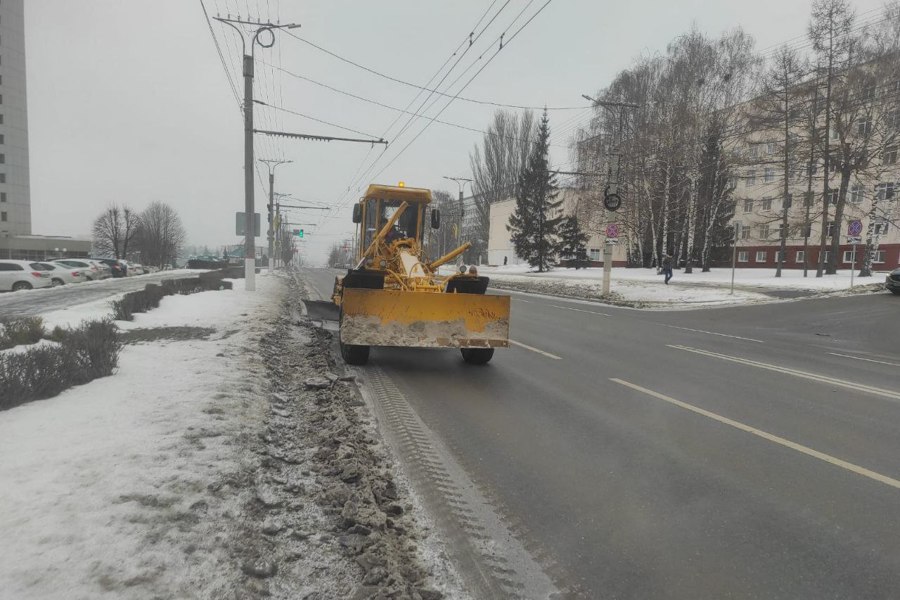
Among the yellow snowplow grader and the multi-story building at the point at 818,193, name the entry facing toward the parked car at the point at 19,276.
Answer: the multi-story building

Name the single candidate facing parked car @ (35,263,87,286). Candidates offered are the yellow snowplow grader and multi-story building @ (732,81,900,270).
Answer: the multi-story building

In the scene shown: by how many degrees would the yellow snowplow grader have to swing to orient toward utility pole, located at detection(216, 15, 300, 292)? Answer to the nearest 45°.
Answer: approximately 135° to its right

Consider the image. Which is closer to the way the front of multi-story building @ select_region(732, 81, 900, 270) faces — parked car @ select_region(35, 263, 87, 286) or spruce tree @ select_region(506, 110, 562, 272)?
the parked car

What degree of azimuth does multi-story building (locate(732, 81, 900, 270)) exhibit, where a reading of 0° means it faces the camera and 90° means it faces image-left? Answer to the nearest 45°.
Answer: approximately 45°

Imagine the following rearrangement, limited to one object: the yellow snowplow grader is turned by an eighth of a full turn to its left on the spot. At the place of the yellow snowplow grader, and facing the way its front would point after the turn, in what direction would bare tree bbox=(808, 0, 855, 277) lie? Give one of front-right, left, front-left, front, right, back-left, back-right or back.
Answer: left

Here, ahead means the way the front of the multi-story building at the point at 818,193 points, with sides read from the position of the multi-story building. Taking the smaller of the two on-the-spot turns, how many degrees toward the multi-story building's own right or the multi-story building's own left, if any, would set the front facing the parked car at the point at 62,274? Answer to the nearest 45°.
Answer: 0° — it already faces it

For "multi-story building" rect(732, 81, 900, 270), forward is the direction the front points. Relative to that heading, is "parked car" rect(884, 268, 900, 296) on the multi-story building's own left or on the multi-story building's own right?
on the multi-story building's own left

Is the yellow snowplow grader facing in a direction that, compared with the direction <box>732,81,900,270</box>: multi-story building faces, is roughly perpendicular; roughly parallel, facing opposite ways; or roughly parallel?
roughly perpendicular

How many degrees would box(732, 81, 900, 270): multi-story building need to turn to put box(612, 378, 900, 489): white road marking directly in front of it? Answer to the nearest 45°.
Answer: approximately 45° to its left

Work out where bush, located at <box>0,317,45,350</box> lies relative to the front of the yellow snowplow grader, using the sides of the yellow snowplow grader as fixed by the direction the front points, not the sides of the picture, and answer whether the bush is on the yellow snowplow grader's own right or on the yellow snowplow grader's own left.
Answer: on the yellow snowplow grader's own right
